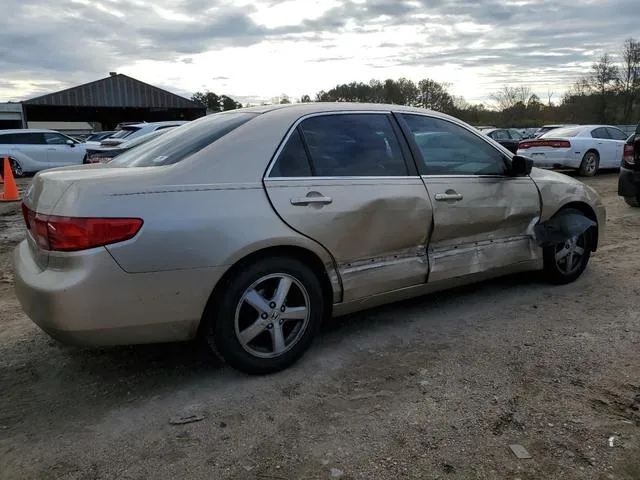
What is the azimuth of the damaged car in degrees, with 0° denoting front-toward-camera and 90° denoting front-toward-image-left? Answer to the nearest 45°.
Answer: approximately 225°

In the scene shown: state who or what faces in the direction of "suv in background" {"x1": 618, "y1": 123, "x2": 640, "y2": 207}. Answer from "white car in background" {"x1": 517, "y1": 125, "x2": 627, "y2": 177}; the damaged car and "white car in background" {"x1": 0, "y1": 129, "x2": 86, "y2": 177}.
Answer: the damaged car

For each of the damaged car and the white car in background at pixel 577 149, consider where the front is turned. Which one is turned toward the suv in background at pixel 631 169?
the damaged car

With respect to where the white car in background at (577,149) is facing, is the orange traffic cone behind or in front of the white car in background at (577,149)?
behind

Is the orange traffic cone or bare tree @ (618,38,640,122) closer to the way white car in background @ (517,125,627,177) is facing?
the bare tree

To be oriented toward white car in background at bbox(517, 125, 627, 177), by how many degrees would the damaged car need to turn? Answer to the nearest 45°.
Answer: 0° — it already faces it

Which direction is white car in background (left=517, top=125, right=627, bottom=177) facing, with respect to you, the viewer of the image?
facing away from the viewer and to the right of the viewer

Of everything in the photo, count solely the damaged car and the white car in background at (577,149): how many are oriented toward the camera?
0
